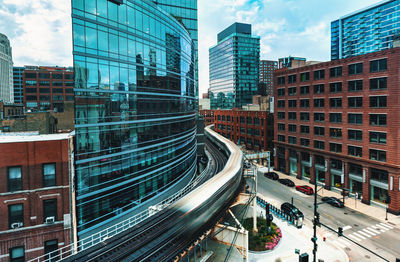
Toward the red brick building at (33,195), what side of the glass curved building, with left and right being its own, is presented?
right

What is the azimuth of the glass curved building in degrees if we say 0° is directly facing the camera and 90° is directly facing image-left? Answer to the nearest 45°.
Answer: approximately 315°

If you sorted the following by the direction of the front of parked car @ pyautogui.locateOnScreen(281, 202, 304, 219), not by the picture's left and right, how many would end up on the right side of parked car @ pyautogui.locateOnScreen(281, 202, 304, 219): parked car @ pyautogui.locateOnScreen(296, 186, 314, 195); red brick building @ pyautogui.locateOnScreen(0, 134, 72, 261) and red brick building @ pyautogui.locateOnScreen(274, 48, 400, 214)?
1

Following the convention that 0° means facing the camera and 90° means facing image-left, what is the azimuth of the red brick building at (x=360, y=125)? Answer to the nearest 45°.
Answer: approximately 45°

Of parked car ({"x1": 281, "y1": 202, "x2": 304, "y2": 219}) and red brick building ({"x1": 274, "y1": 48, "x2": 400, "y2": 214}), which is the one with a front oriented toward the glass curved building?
the red brick building

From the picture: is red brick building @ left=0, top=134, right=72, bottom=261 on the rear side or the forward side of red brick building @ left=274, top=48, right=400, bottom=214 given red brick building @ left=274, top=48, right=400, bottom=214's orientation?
on the forward side

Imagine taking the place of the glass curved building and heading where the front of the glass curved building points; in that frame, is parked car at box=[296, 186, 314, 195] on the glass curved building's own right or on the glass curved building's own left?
on the glass curved building's own left
